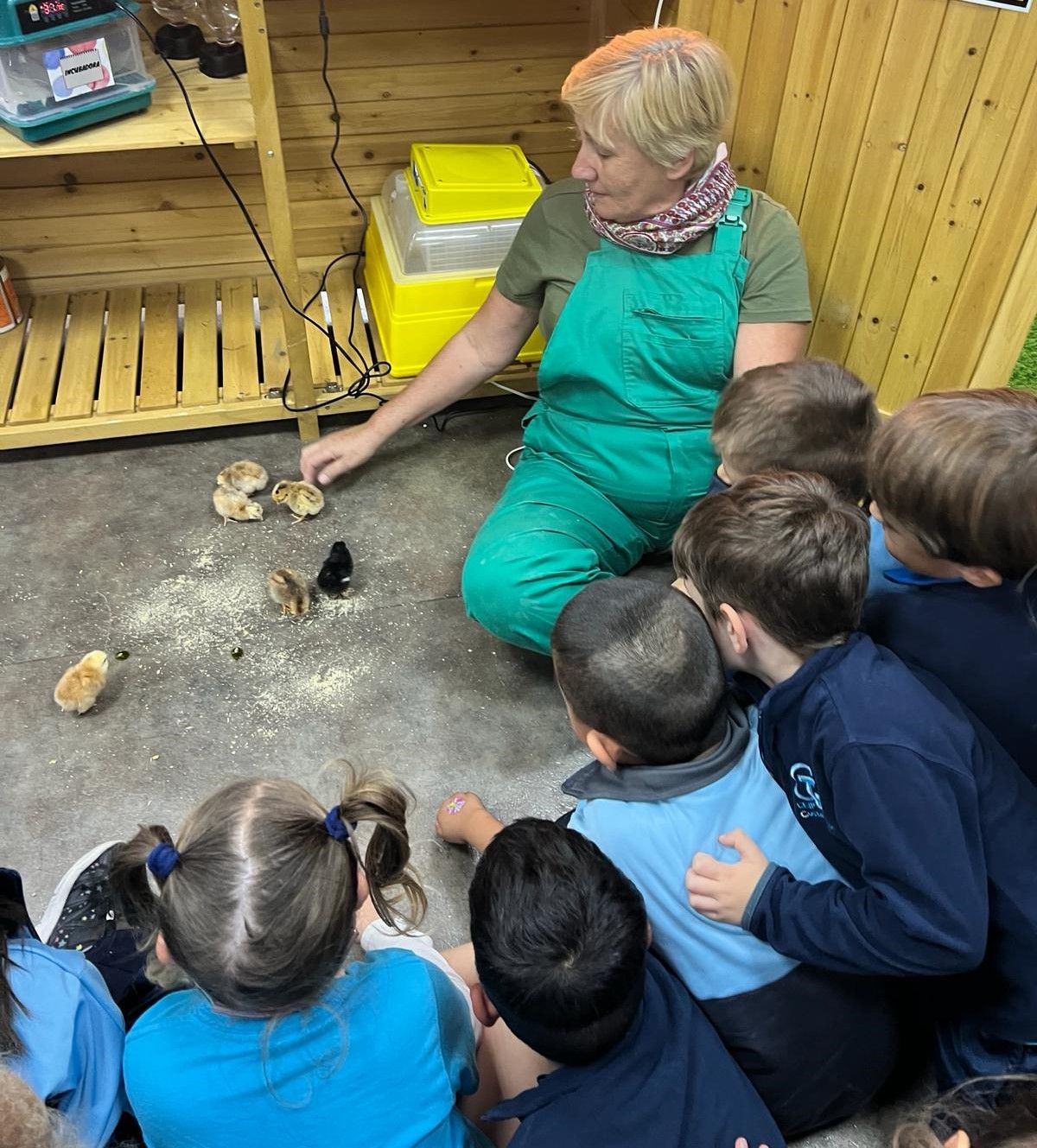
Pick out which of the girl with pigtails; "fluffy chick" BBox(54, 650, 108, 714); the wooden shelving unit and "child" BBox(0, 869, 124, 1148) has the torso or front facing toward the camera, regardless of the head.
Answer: the wooden shelving unit

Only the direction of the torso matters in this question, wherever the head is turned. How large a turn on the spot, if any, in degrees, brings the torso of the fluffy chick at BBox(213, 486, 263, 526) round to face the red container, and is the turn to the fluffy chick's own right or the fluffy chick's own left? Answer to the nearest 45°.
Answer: approximately 135° to the fluffy chick's own left

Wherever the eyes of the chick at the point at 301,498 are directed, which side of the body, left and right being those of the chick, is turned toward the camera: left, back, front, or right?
left

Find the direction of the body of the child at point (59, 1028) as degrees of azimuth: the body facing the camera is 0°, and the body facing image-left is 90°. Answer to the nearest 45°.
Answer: approximately 180°

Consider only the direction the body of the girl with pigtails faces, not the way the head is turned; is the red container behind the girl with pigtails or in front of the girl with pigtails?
in front

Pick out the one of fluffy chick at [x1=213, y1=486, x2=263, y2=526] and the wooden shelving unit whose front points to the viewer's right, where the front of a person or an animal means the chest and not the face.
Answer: the fluffy chick

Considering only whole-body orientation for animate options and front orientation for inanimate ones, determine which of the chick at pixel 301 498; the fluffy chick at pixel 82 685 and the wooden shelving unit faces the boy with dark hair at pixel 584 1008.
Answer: the wooden shelving unit

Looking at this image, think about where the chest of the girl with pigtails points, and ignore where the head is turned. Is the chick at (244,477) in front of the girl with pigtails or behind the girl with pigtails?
in front

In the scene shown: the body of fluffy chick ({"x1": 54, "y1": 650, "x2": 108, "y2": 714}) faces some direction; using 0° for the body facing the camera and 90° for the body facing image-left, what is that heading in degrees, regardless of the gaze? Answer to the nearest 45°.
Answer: approximately 225°

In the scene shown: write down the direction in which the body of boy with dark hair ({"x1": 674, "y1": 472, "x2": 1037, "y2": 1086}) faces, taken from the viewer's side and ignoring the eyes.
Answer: to the viewer's left

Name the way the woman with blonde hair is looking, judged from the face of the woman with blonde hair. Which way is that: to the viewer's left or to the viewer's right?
to the viewer's left

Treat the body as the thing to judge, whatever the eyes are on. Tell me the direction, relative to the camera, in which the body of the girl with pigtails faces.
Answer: away from the camera

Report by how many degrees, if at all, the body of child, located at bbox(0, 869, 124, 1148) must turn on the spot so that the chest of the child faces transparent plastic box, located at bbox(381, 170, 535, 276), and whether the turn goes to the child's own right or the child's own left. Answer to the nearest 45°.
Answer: approximately 45° to the child's own right
